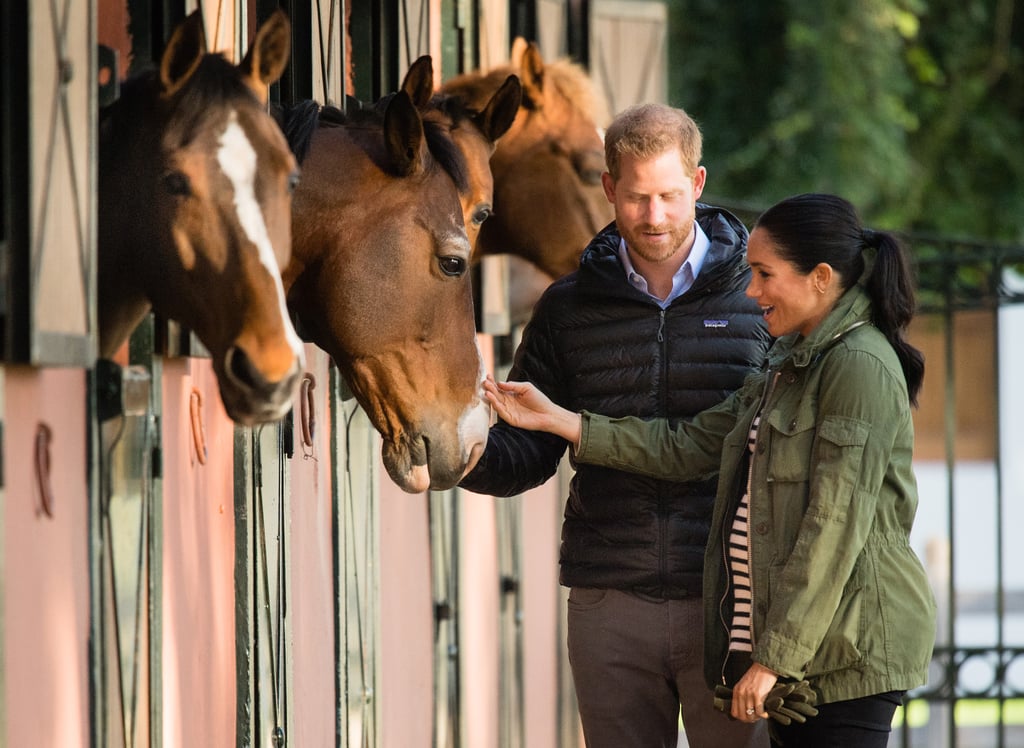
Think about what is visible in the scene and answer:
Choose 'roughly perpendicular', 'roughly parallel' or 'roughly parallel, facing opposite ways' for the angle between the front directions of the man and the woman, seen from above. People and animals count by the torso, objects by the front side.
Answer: roughly perpendicular

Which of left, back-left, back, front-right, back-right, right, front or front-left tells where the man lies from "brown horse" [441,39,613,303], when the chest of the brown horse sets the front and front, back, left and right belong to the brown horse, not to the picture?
right

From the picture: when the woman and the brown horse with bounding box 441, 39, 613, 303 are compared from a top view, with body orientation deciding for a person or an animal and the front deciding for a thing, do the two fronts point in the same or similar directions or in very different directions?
very different directions

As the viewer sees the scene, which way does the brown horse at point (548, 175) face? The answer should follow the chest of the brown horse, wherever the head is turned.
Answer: to the viewer's right

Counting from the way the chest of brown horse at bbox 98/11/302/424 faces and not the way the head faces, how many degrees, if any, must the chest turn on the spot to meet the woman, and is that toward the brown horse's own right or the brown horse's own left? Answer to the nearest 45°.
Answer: approximately 45° to the brown horse's own left

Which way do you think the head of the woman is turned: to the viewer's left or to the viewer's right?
to the viewer's left

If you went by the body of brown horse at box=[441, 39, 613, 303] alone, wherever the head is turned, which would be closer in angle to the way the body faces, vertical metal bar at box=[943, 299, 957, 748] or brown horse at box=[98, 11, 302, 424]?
the vertical metal bar

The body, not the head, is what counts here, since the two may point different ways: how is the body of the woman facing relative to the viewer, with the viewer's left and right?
facing to the left of the viewer

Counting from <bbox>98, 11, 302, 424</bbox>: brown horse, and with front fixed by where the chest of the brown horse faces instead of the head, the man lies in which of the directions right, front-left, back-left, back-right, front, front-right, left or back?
left

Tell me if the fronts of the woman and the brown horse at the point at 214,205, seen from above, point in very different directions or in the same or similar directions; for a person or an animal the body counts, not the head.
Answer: very different directions

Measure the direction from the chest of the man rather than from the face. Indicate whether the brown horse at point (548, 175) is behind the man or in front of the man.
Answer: behind

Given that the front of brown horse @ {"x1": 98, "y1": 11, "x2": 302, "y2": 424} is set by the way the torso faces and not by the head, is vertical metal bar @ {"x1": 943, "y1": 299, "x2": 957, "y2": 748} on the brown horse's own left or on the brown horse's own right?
on the brown horse's own left
